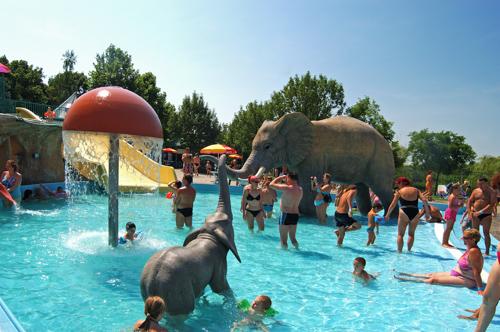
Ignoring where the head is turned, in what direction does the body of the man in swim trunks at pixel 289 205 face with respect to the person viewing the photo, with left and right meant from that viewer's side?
facing away from the viewer and to the left of the viewer

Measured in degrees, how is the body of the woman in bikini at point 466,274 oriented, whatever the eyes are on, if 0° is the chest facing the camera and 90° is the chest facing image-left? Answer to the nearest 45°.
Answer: approximately 90°

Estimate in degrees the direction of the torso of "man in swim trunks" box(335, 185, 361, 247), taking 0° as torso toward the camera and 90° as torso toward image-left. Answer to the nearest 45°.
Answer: approximately 225°

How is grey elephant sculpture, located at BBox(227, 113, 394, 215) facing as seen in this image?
to the viewer's left

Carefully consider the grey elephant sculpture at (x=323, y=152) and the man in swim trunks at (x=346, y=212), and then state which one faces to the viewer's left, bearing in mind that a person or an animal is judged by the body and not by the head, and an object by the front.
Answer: the grey elephant sculpture

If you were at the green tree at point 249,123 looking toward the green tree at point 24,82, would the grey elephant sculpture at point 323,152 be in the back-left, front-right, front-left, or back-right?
back-left

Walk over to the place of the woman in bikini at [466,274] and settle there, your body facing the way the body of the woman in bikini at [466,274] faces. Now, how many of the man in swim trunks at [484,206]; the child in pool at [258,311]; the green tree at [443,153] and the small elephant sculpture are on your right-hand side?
2

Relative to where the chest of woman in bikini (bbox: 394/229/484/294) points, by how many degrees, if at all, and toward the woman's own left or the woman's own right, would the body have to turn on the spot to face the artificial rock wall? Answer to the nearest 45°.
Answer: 0° — they already face it

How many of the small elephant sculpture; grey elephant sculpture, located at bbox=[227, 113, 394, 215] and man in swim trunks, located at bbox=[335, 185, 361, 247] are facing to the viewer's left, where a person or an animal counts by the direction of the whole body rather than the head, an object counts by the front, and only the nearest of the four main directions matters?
1

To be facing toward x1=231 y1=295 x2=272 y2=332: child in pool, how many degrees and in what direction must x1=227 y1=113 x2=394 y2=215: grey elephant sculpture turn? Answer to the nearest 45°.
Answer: approximately 90° to its left

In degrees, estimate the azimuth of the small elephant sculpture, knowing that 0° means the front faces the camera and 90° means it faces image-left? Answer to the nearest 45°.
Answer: approximately 225°

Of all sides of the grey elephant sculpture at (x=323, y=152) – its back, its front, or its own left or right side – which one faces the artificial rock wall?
front

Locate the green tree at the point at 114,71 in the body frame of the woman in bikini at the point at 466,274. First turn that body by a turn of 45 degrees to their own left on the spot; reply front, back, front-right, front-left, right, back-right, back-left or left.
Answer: right

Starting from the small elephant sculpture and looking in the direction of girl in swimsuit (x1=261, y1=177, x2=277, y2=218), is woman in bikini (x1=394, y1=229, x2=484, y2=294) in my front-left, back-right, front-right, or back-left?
front-right
